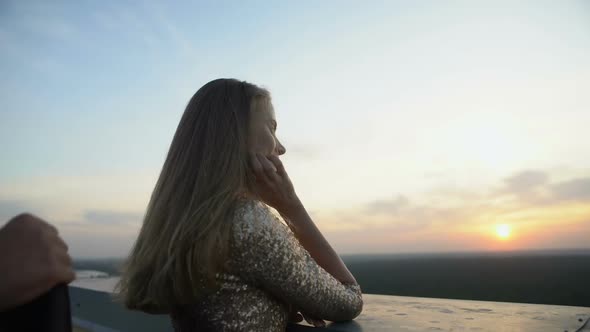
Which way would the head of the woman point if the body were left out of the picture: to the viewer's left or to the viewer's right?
to the viewer's right

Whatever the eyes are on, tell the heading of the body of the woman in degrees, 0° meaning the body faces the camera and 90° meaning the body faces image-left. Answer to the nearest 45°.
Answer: approximately 225°
